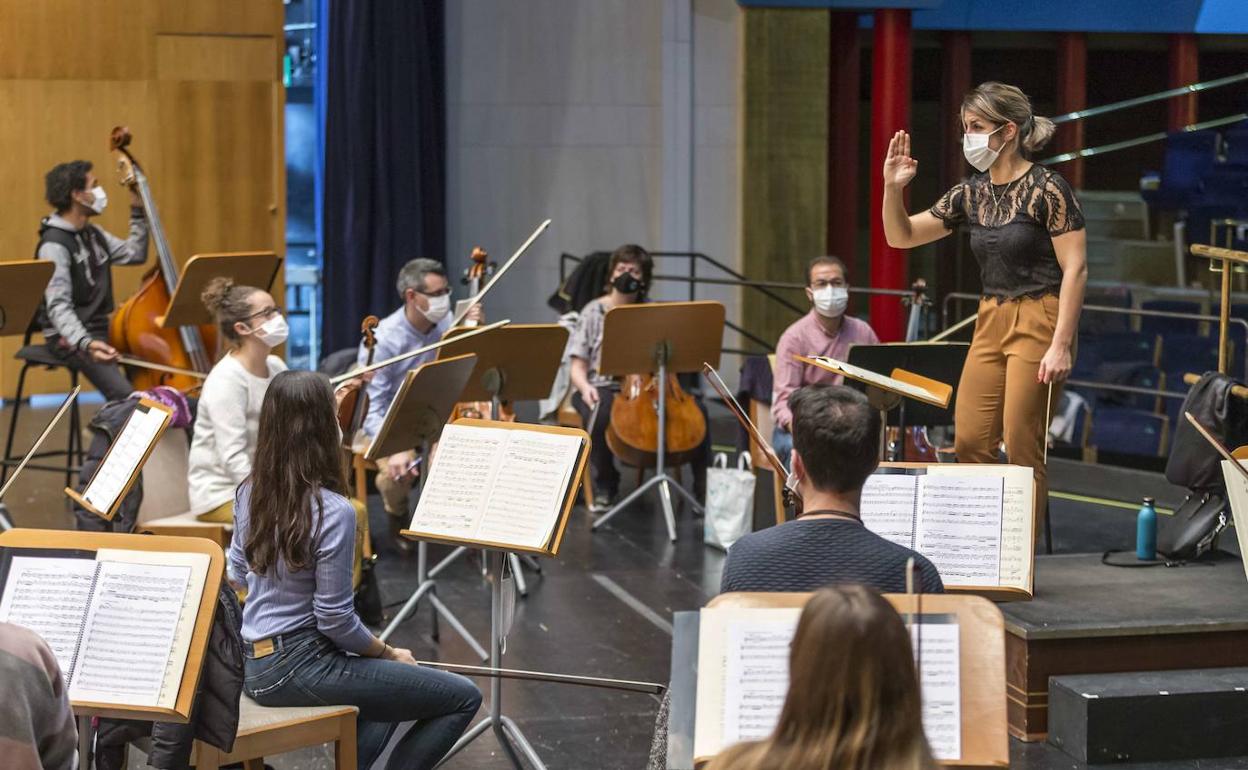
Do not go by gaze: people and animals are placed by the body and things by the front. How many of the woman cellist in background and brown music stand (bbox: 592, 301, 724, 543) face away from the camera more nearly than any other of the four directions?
1

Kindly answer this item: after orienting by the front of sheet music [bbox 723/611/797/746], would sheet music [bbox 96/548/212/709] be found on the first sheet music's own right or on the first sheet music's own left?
on the first sheet music's own right

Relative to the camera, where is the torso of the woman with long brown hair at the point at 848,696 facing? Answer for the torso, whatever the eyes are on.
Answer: away from the camera

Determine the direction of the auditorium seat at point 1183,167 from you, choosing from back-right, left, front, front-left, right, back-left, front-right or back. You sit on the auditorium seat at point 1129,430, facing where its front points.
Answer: back-right

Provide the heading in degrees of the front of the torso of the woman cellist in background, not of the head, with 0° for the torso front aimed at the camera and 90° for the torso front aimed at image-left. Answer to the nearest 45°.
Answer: approximately 0°

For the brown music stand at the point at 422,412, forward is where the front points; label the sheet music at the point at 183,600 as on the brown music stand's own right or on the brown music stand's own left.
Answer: on the brown music stand's own left

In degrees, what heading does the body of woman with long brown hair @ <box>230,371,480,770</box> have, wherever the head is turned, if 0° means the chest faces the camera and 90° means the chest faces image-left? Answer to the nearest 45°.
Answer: approximately 225°

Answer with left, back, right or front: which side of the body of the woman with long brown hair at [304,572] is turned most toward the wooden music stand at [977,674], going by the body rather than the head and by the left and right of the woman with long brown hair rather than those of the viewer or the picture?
right

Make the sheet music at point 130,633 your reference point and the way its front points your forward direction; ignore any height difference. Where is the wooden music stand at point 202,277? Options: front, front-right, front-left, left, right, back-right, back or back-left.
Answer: back-right

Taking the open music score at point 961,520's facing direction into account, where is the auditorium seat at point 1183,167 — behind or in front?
behind

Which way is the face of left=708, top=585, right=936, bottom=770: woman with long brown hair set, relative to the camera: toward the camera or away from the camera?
away from the camera

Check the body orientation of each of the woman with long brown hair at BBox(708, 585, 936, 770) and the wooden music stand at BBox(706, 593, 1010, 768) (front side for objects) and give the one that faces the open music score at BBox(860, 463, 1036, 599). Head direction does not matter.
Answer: the woman with long brown hair

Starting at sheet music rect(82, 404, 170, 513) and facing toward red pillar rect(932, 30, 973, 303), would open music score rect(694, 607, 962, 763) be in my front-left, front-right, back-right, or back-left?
back-right

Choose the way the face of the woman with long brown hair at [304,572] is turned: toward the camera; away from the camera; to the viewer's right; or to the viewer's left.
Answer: away from the camera
